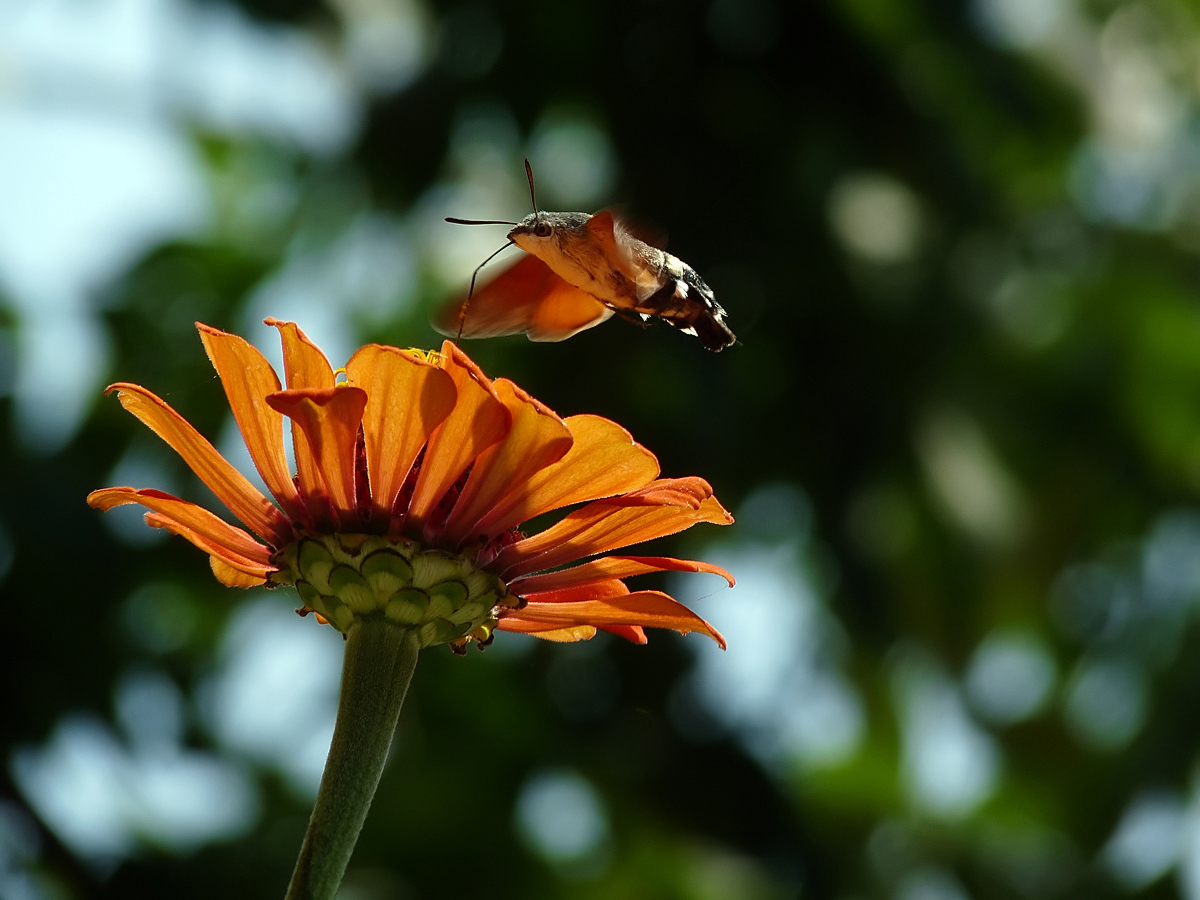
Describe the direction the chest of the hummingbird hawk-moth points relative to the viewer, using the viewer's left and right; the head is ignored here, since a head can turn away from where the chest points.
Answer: facing to the left of the viewer
